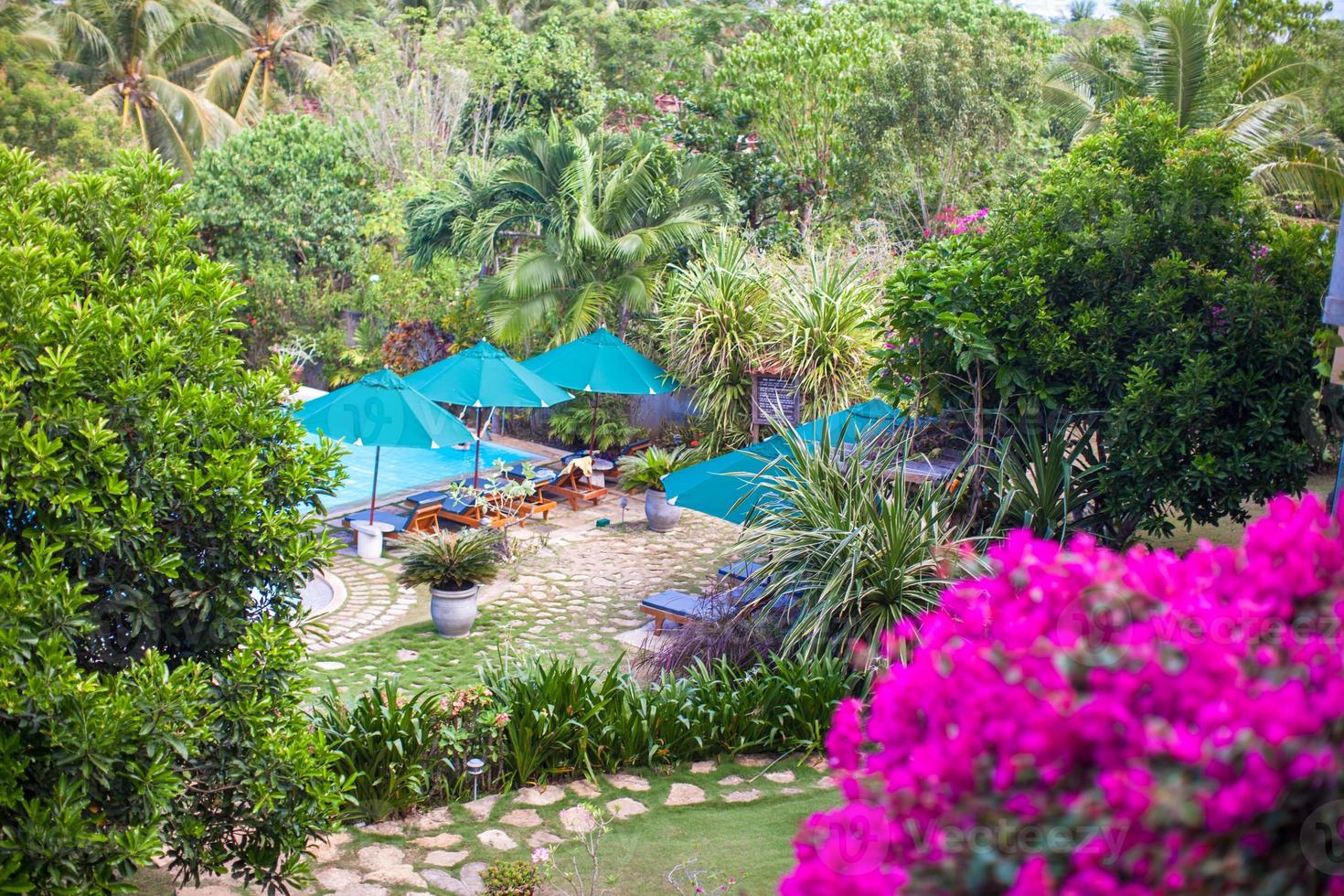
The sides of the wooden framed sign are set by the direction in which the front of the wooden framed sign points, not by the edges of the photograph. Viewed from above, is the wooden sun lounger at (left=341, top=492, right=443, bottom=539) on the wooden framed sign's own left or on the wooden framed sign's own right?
on the wooden framed sign's own right

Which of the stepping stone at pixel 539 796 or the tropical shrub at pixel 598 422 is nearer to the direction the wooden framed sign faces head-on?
the stepping stone

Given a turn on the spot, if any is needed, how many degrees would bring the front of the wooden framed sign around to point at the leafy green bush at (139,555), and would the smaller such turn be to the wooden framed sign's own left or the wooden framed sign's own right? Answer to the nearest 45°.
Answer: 0° — it already faces it

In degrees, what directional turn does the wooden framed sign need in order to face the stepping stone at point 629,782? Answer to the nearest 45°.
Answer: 0° — it already faces it

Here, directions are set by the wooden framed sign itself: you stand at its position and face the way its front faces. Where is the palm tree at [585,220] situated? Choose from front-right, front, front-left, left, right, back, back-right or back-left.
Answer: back-right

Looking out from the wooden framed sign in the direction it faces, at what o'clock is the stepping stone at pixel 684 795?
The stepping stone is roughly at 12 o'clock from the wooden framed sign.

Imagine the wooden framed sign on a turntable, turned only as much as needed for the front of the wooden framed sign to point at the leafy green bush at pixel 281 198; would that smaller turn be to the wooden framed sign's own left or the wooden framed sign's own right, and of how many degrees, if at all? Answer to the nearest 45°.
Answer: approximately 135° to the wooden framed sign's own right

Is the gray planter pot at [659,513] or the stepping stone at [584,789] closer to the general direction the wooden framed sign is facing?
the stepping stone

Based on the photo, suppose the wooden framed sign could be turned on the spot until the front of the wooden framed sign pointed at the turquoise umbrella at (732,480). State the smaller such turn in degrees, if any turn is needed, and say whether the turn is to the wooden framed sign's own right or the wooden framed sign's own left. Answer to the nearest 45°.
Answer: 0° — it already faces it

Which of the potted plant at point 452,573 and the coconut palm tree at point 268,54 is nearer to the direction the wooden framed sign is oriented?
the potted plant

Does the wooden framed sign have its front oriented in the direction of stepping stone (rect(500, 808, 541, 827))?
yes

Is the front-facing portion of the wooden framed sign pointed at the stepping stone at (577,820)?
yes

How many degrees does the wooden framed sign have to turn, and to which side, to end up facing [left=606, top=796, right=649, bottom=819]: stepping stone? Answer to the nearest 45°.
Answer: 0° — it already faces it

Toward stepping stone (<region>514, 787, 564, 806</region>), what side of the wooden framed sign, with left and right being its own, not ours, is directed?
front

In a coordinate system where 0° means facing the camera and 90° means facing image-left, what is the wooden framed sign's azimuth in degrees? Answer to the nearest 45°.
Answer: approximately 0°
